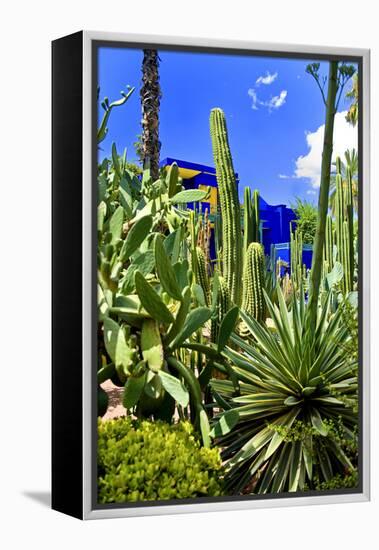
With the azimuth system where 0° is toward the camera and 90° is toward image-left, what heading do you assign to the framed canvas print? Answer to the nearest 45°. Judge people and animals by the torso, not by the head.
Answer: approximately 315°
